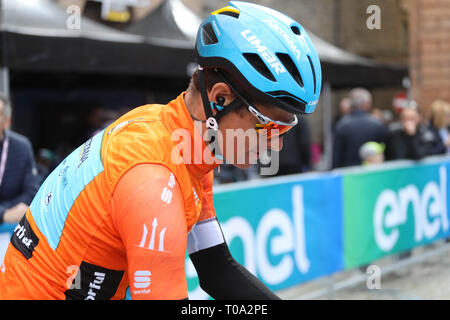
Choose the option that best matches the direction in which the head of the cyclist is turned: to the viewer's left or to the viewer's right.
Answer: to the viewer's right

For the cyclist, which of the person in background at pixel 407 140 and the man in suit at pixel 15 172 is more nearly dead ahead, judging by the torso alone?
the person in background

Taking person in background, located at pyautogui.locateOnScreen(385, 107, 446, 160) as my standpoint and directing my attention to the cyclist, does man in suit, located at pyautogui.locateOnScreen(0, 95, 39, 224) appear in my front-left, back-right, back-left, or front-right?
front-right

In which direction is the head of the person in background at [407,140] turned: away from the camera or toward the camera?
toward the camera

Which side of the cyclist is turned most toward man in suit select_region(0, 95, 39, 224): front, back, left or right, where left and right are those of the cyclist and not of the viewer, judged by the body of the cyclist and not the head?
left

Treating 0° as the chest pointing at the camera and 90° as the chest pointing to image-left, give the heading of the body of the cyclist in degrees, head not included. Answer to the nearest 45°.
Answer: approximately 270°

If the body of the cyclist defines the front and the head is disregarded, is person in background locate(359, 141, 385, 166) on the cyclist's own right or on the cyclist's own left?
on the cyclist's own left
